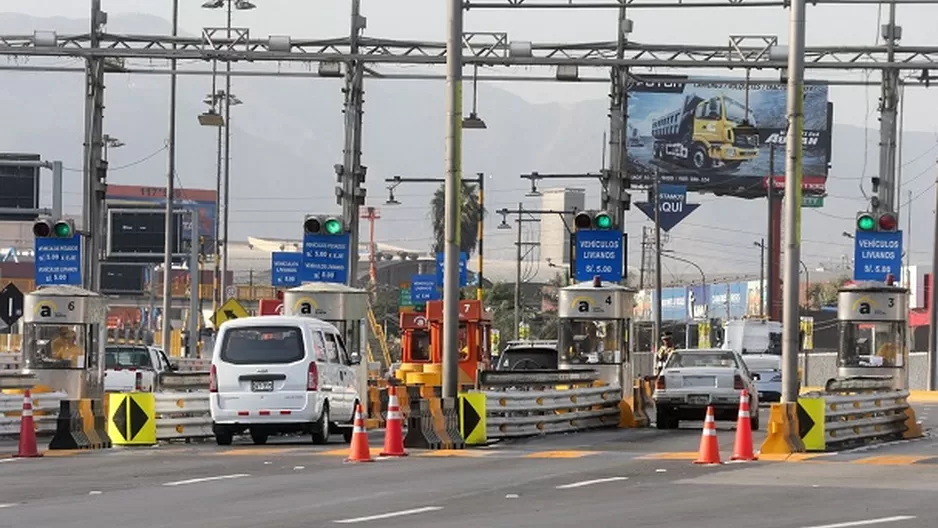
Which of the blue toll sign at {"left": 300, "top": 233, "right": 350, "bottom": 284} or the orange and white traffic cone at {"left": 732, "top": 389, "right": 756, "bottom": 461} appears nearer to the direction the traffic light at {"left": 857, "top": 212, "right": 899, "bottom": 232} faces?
the orange and white traffic cone

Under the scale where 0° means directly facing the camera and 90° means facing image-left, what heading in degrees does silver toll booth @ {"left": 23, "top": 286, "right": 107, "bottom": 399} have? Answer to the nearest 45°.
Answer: approximately 0°

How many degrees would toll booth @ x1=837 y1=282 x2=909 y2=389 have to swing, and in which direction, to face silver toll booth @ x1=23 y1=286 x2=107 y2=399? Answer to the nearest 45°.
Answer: approximately 45° to its right

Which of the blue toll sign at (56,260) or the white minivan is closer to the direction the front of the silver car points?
the blue toll sign

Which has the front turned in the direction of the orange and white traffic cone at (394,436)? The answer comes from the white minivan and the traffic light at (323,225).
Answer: the traffic light

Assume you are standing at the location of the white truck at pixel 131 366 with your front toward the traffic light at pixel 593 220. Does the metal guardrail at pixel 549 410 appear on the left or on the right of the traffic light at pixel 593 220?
right

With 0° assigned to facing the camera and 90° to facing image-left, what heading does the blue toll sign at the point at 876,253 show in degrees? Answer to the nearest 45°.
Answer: approximately 0°

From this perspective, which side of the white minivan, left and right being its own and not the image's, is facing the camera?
back
